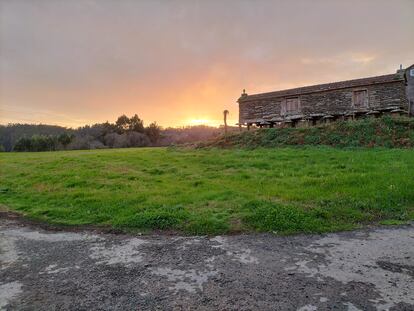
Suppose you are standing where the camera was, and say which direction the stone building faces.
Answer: facing the viewer
